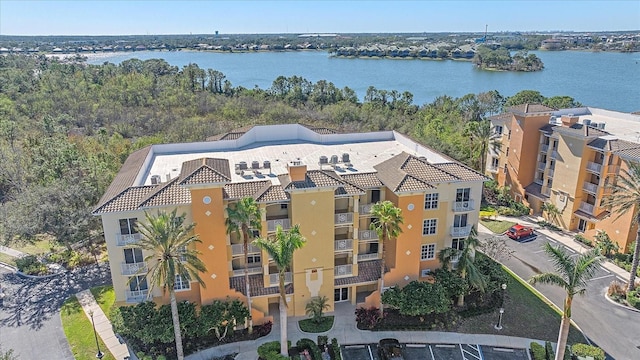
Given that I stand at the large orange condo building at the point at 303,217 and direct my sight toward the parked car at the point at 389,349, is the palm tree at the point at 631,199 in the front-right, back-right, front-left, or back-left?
front-left

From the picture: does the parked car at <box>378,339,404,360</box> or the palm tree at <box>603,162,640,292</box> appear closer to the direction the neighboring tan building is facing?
the parked car

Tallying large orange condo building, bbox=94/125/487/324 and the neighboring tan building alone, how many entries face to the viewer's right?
0

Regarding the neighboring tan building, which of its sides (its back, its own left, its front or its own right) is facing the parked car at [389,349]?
front

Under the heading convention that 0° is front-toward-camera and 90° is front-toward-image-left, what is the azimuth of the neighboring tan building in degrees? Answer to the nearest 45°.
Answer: approximately 45°

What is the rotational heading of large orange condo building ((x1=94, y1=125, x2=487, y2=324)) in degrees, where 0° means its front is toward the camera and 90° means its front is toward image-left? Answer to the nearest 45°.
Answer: approximately 0°

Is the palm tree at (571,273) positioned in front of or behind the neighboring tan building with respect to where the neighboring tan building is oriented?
in front

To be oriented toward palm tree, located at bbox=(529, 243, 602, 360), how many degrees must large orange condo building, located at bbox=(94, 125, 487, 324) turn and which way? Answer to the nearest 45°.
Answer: approximately 45° to its left

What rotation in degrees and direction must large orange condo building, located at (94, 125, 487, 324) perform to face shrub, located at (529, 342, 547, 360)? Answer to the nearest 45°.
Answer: approximately 45° to its left

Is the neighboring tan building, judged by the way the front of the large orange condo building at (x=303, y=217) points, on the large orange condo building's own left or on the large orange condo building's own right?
on the large orange condo building's own left

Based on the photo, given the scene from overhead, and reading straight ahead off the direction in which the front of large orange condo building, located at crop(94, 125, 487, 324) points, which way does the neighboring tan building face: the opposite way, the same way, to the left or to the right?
to the right

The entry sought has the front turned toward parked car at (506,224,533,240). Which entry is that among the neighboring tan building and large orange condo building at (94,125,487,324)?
the neighboring tan building

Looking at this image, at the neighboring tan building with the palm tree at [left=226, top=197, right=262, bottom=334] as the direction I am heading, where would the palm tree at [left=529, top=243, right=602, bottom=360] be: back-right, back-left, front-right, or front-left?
front-left

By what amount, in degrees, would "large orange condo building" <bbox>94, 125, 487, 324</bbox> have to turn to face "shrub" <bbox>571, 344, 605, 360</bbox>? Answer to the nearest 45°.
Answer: approximately 90° to its left
